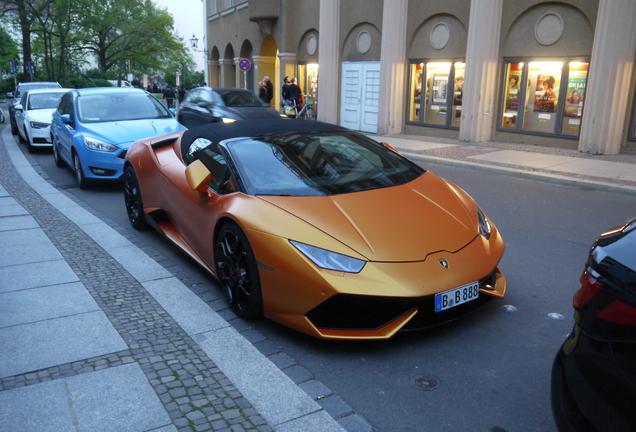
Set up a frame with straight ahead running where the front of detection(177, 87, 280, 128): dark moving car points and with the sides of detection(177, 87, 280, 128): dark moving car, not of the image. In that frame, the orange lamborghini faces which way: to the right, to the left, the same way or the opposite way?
the same way

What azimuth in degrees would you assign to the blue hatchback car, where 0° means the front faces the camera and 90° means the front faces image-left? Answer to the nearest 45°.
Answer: approximately 315°

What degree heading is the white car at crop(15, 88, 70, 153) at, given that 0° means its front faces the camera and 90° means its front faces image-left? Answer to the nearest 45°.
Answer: approximately 315°

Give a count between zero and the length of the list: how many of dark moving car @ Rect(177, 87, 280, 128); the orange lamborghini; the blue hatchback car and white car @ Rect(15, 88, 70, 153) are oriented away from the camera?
0

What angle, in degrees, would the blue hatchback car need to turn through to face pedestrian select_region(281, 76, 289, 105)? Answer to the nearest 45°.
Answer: approximately 90° to its left

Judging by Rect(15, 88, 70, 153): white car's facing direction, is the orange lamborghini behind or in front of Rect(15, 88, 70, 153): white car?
in front

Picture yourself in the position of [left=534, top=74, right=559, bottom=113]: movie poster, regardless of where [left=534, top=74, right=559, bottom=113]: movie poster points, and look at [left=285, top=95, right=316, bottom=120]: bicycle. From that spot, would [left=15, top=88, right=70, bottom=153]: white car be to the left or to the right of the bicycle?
left

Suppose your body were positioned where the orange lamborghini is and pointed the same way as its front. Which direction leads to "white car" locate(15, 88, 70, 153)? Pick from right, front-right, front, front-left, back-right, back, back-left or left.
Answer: back

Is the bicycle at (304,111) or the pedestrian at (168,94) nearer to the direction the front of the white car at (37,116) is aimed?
the bicycle

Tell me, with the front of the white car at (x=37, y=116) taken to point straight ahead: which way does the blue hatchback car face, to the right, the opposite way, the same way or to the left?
the same way

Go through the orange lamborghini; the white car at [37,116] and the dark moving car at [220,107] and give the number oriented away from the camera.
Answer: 0

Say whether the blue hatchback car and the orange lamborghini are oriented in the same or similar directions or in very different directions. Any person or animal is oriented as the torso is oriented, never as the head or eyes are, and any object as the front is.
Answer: same or similar directions

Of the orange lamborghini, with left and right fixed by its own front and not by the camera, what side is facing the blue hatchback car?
back
